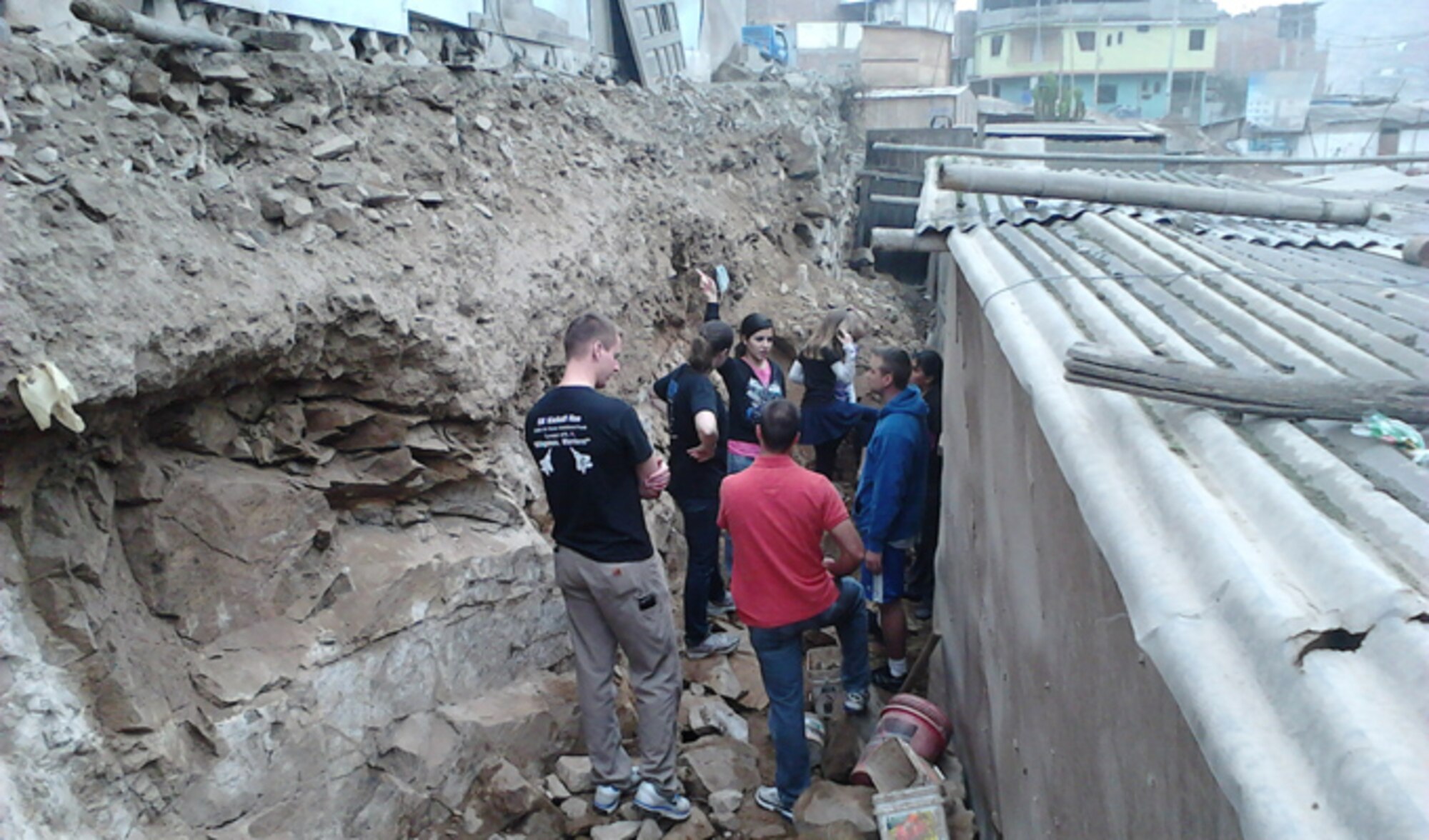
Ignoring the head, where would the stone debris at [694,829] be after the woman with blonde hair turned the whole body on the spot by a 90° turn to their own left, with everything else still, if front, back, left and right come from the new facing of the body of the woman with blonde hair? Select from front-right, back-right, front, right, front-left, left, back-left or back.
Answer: back-left

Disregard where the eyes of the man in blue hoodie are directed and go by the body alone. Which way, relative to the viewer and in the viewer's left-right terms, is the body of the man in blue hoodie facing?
facing to the left of the viewer

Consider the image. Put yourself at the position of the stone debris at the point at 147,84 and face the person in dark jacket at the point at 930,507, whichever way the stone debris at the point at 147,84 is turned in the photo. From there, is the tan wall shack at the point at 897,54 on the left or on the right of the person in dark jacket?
left

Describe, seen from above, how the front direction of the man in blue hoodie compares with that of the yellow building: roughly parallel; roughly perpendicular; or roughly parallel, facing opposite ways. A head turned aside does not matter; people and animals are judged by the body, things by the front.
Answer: roughly perpendicular

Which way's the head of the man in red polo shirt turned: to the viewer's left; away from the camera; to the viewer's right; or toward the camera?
away from the camera

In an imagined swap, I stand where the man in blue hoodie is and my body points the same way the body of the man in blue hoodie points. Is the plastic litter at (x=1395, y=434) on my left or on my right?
on my left

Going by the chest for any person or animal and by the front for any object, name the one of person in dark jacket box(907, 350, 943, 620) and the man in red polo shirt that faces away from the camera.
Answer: the man in red polo shirt

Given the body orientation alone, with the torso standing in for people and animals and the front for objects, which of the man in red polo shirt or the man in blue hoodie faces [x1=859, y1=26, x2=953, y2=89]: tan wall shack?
the man in red polo shirt

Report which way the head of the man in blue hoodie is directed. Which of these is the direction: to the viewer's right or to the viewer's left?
to the viewer's left

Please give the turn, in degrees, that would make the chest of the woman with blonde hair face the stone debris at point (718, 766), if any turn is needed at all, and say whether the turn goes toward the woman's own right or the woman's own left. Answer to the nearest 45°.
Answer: approximately 135° to the woman's own right

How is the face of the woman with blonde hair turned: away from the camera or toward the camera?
away from the camera
